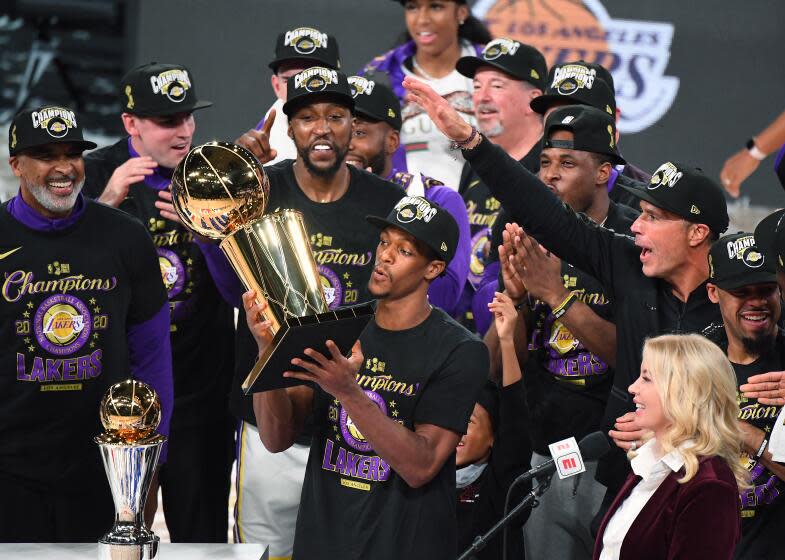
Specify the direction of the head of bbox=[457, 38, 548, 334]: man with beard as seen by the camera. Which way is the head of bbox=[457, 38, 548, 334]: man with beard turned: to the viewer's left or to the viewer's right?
to the viewer's left

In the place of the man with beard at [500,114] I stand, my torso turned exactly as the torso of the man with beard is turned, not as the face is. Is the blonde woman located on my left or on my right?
on my left

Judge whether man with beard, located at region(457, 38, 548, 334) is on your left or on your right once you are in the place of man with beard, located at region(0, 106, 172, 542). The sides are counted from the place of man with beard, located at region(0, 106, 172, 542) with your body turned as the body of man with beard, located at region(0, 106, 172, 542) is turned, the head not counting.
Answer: on your left

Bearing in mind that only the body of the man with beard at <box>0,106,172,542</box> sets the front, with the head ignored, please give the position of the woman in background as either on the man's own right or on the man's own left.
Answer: on the man's own left

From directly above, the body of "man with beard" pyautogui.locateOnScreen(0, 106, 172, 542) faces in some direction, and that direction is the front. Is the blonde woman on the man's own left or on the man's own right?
on the man's own left
